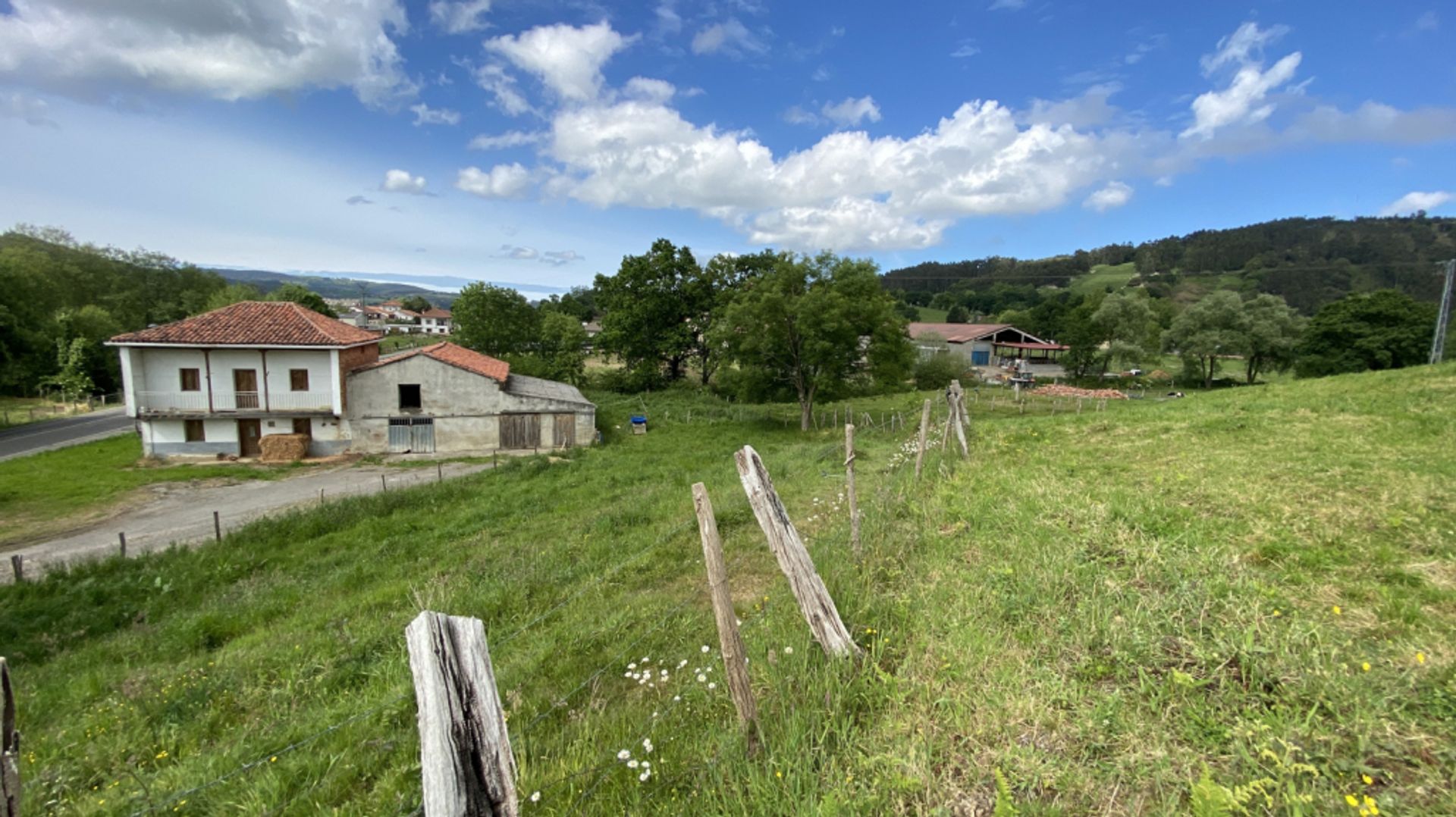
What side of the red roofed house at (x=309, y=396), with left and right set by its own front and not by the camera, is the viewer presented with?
front

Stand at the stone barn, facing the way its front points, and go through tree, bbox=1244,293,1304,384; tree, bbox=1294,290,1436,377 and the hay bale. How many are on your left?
2

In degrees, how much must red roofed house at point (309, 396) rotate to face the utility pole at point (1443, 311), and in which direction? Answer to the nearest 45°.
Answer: approximately 45° to its left

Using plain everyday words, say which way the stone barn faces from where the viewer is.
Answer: facing the viewer

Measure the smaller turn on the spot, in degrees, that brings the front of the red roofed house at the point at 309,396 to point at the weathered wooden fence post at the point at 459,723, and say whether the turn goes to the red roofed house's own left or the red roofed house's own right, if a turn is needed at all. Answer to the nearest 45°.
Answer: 0° — it already faces it

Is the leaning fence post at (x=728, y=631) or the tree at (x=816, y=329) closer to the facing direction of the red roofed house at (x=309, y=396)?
the leaning fence post

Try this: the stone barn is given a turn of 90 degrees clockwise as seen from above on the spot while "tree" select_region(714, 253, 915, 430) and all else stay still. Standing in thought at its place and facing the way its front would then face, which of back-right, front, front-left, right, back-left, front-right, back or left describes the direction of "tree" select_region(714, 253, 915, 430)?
back

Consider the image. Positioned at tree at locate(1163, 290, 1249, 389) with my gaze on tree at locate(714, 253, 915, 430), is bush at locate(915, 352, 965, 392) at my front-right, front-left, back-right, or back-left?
front-right

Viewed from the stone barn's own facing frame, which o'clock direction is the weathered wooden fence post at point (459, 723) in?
The weathered wooden fence post is roughly at 12 o'clock from the stone barn.

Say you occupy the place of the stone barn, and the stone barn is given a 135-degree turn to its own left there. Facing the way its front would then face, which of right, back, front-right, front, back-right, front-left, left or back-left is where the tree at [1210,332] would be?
front-right

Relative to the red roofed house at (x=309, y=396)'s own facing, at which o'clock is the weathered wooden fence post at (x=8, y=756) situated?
The weathered wooden fence post is roughly at 12 o'clock from the red roofed house.

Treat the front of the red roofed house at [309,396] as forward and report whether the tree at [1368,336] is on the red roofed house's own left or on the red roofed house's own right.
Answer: on the red roofed house's own left

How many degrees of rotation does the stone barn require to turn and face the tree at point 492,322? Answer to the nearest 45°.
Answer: approximately 180°

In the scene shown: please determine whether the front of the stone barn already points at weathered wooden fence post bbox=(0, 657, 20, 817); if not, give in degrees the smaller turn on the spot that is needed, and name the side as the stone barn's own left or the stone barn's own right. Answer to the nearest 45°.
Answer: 0° — it already faces it

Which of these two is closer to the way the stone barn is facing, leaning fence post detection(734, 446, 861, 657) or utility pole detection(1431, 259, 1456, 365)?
the leaning fence post

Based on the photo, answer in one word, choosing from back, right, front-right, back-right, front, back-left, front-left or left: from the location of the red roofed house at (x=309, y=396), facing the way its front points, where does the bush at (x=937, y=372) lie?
left

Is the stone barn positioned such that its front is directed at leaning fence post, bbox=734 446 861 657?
yes
